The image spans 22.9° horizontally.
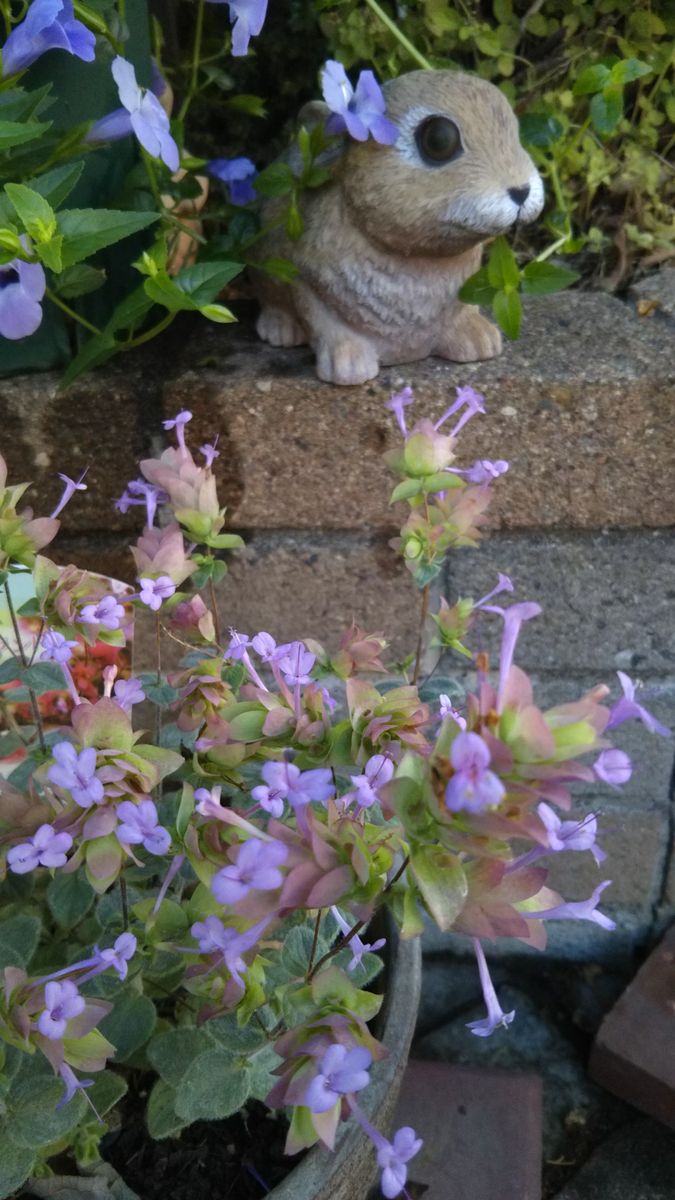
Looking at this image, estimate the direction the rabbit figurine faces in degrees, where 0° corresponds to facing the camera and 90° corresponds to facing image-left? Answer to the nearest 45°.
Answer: approximately 315°

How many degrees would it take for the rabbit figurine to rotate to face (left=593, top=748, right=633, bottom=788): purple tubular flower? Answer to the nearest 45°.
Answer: approximately 45° to its right
